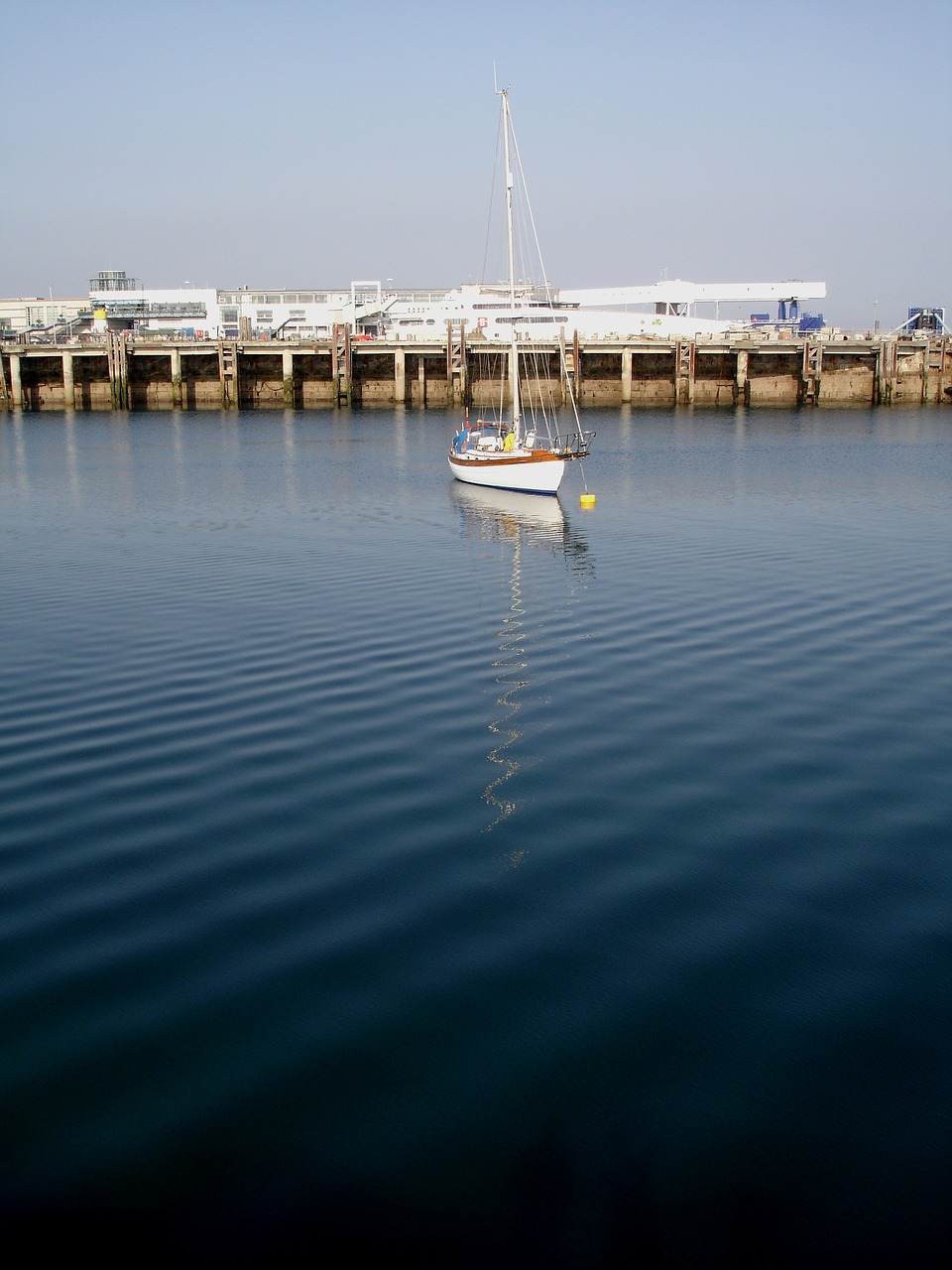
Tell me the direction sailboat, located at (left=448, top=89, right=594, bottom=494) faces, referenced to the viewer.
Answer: facing the viewer and to the right of the viewer
